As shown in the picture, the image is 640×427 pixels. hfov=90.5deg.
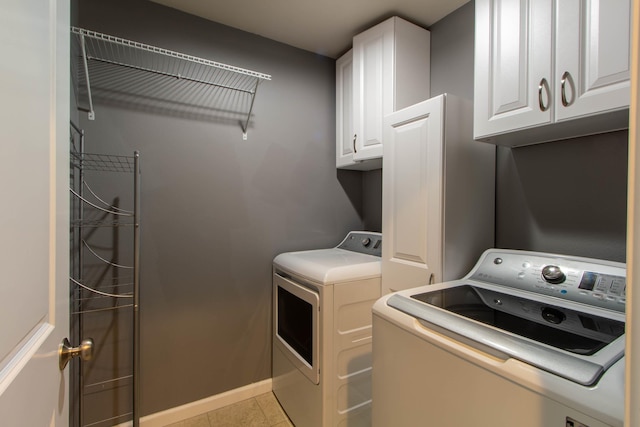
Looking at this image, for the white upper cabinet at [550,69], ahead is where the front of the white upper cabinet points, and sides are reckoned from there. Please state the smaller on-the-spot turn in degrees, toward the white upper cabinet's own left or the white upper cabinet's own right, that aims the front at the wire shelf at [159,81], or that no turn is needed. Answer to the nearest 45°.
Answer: approximately 45° to the white upper cabinet's own right

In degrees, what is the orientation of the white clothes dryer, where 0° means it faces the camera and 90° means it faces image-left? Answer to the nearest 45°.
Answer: approximately 45°

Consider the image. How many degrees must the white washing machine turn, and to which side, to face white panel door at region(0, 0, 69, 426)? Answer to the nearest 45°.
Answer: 0° — it already faces it

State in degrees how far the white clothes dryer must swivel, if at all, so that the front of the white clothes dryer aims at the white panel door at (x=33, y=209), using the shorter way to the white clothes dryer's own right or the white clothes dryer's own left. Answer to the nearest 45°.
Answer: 0° — it already faces it
